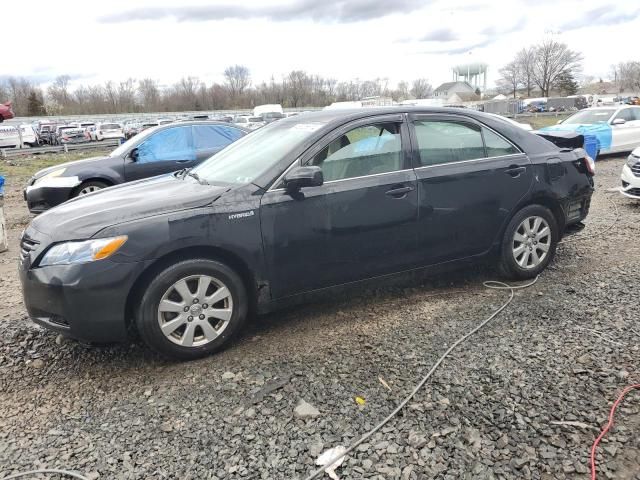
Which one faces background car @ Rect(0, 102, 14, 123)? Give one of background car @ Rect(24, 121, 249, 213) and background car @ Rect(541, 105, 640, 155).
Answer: background car @ Rect(541, 105, 640, 155)

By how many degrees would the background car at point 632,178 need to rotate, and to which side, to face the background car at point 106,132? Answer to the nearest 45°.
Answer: approximately 90° to its right

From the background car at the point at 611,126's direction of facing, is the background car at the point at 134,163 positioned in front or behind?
in front

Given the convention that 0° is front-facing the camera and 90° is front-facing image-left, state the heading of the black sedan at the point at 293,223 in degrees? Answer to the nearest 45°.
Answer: approximately 45°

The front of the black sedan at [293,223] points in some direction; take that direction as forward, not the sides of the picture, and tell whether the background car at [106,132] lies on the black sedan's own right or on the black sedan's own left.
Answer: on the black sedan's own right

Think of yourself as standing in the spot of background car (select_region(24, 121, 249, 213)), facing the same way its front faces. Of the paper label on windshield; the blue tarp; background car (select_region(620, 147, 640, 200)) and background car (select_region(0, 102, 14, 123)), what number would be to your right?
1

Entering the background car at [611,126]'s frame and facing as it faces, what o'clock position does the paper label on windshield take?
The paper label on windshield is roughly at 11 o'clock from the background car.

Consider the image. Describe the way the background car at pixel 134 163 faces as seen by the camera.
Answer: facing the viewer and to the left of the viewer

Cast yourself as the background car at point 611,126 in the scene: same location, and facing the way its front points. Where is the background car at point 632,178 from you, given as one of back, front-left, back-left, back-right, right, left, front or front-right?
front-left

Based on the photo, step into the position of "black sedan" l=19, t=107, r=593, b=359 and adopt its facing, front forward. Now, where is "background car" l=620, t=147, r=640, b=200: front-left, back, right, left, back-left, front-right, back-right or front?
back

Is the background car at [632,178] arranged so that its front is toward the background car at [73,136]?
no
